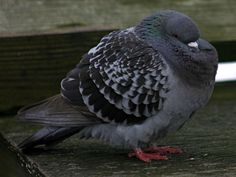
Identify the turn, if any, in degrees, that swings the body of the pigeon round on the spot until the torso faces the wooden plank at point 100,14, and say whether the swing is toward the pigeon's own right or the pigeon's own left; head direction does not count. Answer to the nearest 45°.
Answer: approximately 135° to the pigeon's own left

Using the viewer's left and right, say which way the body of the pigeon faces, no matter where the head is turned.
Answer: facing to the right of the viewer
